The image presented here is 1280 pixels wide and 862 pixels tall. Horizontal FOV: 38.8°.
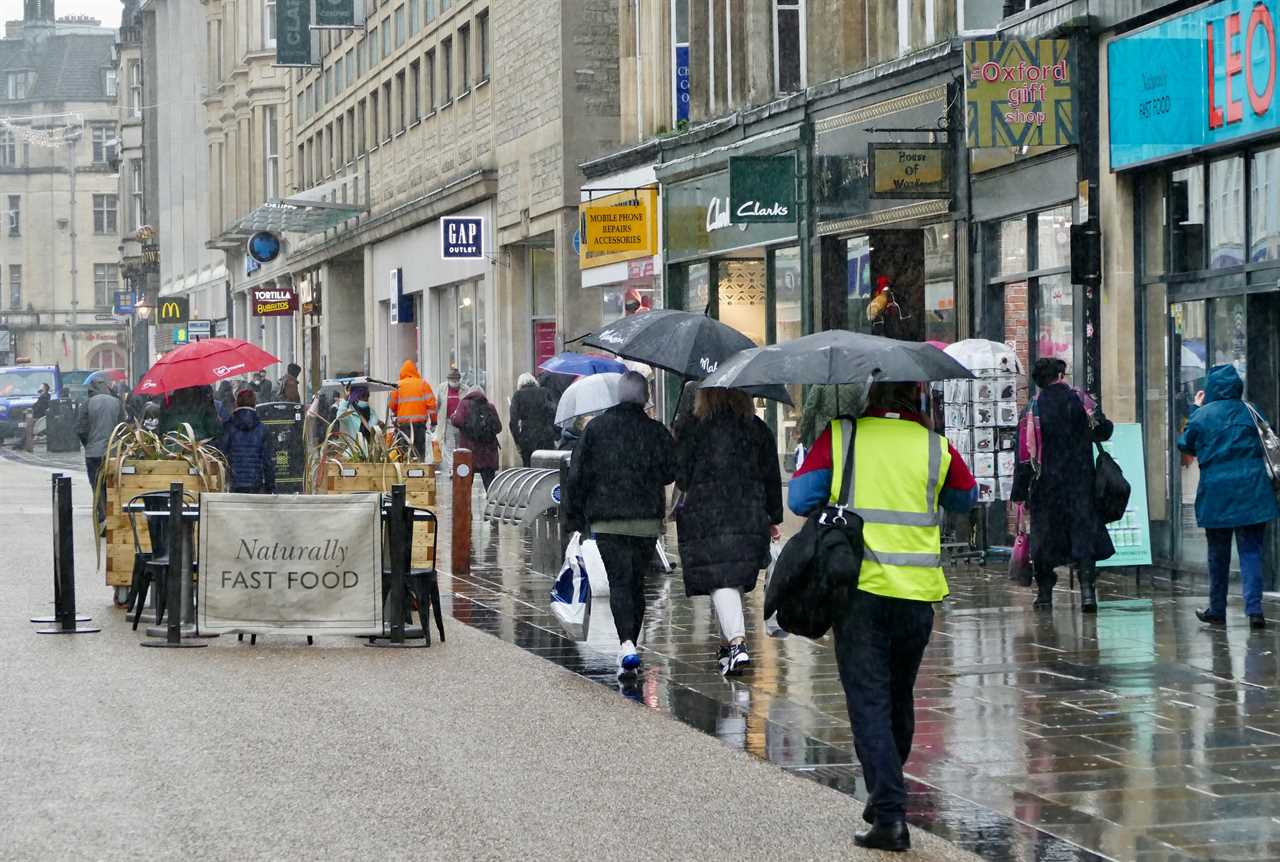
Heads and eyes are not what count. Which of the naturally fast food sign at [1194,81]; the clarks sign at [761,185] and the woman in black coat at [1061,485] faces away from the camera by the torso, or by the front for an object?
the woman in black coat

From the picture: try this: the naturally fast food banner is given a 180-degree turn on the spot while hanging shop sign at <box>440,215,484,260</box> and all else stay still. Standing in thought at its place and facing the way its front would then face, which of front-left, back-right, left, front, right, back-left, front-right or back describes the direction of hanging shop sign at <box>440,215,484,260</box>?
front

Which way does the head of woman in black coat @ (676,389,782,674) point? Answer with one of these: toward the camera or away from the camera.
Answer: away from the camera

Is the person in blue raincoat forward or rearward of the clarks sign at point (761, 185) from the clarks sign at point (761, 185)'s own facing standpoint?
forward

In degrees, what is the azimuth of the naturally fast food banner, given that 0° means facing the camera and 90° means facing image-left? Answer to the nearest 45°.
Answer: approximately 0°

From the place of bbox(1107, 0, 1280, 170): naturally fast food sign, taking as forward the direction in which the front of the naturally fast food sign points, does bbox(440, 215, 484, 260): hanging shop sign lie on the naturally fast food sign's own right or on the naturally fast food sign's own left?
on the naturally fast food sign's own right

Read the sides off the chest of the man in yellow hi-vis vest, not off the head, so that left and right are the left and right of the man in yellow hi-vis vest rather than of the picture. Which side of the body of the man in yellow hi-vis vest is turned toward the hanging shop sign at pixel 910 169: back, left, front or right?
front

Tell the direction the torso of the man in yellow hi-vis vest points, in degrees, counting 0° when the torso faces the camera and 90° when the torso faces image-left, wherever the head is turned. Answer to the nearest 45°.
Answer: approximately 180°

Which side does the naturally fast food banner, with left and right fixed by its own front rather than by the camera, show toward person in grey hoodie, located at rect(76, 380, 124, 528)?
back

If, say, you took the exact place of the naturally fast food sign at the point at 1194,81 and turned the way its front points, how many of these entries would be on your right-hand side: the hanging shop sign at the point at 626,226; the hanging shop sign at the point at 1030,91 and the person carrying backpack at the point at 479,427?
3
